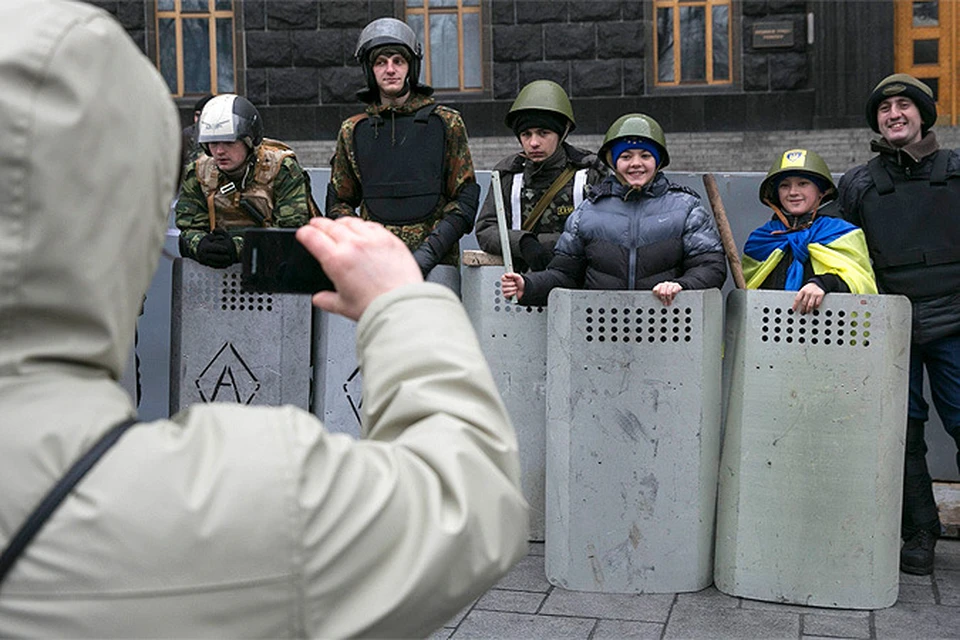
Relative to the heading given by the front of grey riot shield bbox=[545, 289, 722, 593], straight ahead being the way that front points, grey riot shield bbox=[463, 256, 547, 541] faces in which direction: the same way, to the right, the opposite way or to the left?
the same way

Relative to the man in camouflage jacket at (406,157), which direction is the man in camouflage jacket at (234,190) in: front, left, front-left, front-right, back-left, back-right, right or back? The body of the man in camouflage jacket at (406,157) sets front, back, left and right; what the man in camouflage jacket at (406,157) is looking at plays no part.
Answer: right

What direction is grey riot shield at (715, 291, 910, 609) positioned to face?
toward the camera

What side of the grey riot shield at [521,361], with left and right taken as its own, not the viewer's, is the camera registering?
front

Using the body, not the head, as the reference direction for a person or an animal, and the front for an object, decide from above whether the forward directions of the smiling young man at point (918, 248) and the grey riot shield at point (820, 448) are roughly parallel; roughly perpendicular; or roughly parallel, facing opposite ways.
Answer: roughly parallel

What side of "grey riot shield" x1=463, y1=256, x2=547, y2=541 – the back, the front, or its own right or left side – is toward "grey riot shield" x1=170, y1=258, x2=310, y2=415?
right

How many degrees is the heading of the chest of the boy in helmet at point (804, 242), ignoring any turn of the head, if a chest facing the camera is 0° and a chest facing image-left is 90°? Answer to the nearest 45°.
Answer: approximately 0°

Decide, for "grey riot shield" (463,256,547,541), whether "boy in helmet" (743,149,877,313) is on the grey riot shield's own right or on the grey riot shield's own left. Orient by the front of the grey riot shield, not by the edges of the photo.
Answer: on the grey riot shield's own left

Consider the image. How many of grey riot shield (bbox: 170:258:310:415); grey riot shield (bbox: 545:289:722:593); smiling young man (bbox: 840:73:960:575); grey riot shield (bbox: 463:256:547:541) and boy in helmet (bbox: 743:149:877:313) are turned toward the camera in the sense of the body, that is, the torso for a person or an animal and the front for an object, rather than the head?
5
